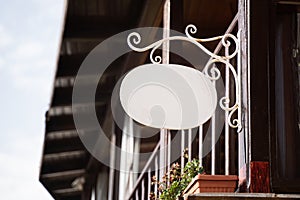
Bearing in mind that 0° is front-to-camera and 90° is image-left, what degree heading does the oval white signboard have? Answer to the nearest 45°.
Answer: approximately 0°
